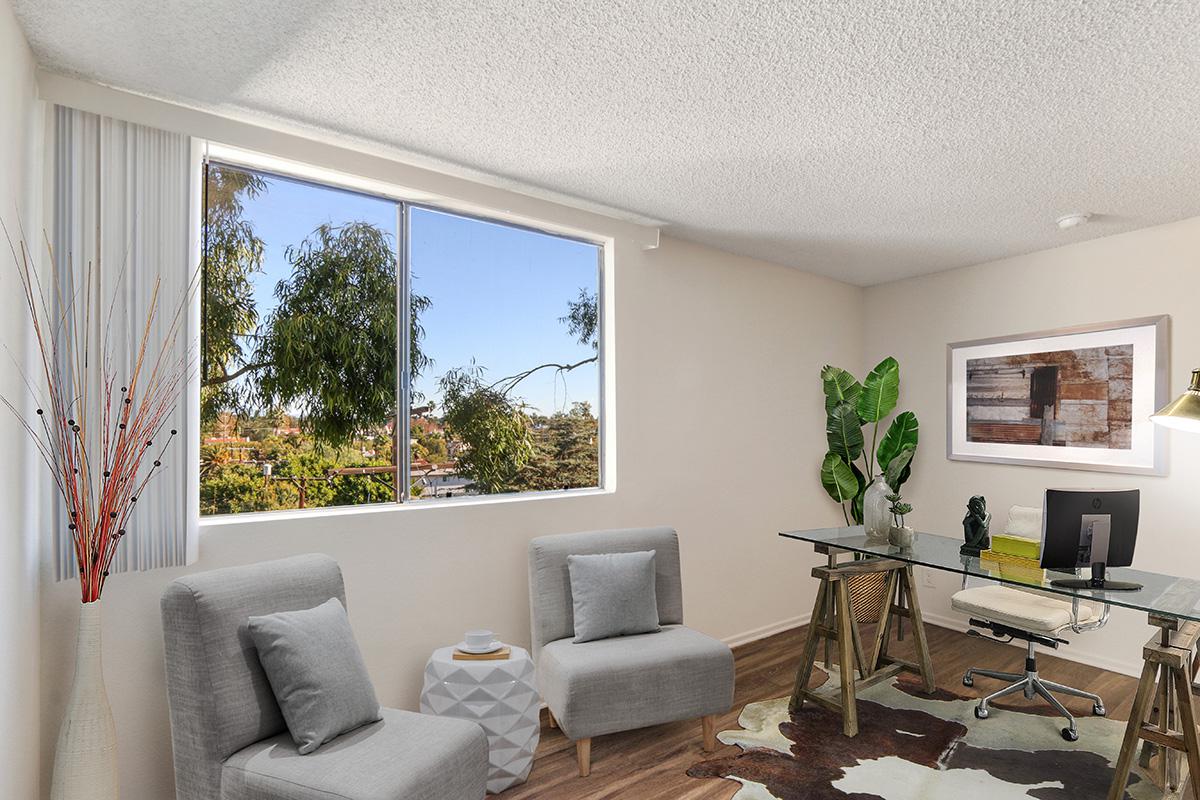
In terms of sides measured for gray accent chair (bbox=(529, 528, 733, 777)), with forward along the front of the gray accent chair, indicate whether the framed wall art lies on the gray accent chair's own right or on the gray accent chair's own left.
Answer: on the gray accent chair's own left

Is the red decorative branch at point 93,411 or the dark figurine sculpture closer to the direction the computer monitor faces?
the dark figurine sculpture

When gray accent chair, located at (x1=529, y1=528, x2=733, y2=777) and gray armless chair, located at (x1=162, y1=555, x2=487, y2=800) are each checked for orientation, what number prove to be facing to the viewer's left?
0

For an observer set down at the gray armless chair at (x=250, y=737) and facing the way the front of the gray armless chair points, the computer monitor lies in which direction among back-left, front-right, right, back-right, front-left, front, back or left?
front-left

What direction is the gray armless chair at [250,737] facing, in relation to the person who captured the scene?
facing the viewer and to the right of the viewer

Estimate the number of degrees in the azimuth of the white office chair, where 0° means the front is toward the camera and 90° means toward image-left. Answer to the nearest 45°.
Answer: approximately 45°

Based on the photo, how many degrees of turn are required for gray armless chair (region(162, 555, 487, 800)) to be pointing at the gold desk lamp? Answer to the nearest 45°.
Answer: approximately 45° to its left

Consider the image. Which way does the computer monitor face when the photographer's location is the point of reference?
facing away from the viewer and to the left of the viewer

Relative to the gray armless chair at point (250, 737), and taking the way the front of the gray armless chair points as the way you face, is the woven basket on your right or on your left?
on your left
